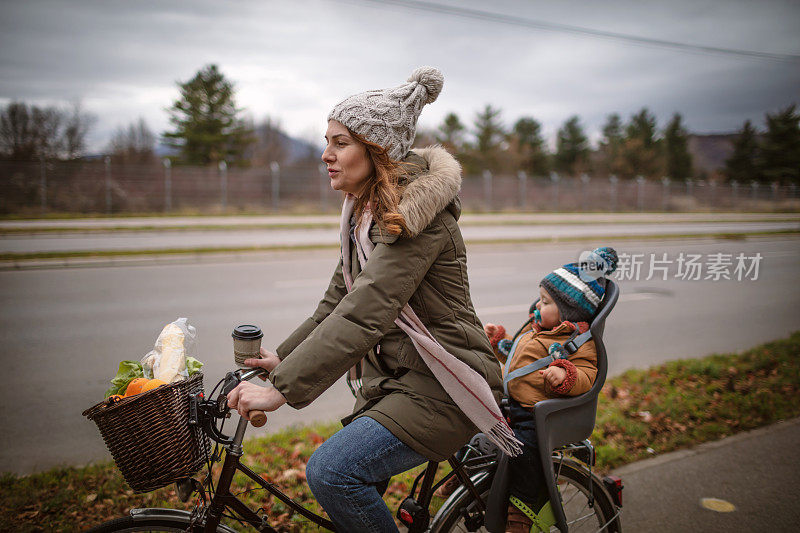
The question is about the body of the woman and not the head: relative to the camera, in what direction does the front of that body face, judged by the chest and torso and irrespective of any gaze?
to the viewer's left

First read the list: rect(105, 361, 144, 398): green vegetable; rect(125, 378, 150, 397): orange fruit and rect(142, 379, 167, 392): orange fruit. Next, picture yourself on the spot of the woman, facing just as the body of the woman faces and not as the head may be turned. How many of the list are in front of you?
3

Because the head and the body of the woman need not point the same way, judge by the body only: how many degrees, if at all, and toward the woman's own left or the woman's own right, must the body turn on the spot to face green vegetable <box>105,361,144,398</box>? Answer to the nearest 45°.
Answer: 0° — they already face it

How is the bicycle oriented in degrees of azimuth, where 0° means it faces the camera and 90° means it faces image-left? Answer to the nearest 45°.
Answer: approximately 90°

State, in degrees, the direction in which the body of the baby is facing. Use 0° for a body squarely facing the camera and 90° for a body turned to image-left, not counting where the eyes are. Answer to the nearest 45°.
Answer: approximately 90°

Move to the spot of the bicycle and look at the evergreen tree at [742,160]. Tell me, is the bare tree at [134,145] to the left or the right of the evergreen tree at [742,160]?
left

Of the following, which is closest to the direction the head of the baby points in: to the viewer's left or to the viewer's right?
to the viewer's left

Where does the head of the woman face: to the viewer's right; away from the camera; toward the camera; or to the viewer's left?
to the viewer's left
